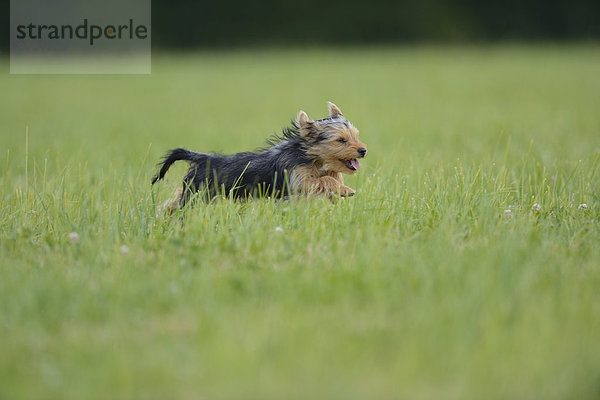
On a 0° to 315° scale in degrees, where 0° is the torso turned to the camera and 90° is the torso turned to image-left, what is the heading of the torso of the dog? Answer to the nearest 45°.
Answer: approximately 270°
